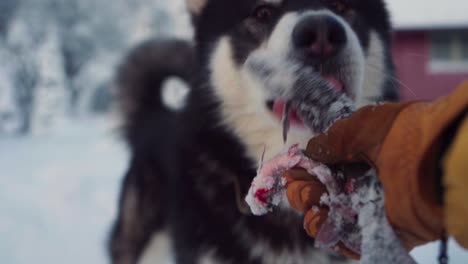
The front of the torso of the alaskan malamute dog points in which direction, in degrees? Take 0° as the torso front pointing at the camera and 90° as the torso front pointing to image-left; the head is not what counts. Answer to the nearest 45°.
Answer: approximately 315°

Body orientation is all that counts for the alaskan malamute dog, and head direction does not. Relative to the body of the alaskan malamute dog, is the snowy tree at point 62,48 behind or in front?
behind
